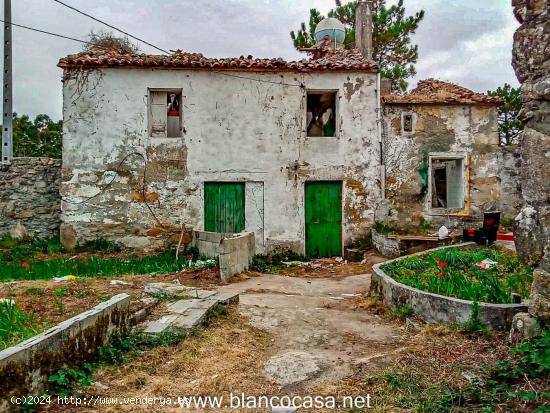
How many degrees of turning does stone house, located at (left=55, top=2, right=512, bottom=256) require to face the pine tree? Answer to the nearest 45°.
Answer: approximately 135° to its left

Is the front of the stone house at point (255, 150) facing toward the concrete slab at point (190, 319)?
yes

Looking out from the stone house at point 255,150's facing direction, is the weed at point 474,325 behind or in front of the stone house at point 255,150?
in front

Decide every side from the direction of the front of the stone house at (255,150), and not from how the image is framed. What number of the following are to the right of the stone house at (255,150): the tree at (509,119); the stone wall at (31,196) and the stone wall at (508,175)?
1

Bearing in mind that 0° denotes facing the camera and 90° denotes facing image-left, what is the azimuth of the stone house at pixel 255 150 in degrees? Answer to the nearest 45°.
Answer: approximately 0°

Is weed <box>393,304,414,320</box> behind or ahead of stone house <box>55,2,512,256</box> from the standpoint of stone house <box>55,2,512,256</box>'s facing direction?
ahead

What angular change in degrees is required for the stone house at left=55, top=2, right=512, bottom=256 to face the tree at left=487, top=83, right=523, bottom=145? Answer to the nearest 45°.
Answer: approximately 135° to its left

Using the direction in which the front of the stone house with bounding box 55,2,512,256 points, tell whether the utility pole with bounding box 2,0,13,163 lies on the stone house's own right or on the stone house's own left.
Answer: on the stone house's own right

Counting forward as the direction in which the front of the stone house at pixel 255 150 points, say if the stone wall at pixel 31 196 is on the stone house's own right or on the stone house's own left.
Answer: on the stone house's own right

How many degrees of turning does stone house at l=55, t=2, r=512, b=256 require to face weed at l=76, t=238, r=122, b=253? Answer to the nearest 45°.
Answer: approximately 90° to its right
